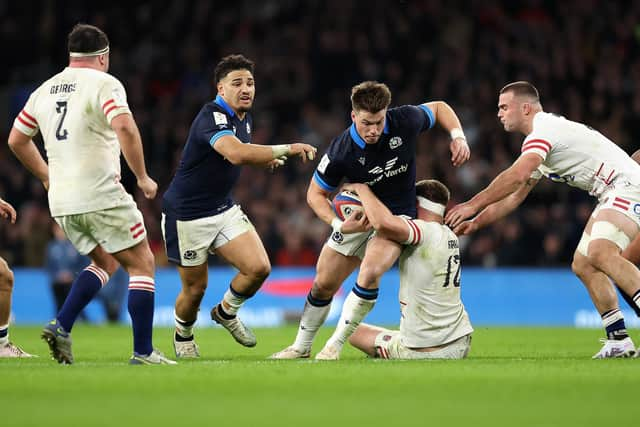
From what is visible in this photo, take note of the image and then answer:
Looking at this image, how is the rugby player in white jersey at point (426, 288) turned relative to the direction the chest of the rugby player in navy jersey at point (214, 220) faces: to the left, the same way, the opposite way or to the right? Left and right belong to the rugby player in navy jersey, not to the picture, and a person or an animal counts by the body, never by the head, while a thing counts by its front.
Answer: the opposite way

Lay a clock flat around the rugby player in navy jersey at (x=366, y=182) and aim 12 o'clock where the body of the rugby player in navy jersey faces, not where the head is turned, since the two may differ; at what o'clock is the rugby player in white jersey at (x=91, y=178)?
The rugby player in white jersey is roughly at 2 o'clock from the rugby player in navy jersey.

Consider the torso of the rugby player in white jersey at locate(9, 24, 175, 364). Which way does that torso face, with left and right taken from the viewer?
facing away from the viewer and to the right of the viewer

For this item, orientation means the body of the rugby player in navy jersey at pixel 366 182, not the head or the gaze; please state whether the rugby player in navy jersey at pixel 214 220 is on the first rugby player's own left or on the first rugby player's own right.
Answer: on the first rugby player's own right

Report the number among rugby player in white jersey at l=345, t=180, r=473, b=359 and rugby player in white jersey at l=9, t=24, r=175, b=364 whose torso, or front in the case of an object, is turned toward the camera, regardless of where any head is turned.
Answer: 0

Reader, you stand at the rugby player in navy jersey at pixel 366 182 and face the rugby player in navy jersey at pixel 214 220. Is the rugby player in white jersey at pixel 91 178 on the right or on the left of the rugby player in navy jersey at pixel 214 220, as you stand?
left

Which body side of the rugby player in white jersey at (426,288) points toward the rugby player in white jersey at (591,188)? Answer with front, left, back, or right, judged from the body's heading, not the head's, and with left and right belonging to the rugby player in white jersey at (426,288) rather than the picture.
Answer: right

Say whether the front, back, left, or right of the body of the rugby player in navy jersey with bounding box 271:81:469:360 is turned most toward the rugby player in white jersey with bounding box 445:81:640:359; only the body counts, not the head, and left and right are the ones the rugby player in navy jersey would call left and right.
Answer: left

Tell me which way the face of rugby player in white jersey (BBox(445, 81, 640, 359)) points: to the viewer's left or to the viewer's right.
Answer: to the viewer's left

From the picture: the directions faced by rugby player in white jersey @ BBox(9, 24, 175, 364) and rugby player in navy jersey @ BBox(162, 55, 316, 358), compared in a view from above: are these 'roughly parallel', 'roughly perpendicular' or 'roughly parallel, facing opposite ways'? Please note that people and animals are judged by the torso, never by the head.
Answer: roughly perpendicular

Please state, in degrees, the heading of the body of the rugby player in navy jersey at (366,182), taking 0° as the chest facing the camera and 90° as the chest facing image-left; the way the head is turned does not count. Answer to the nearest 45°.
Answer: approximately 0°

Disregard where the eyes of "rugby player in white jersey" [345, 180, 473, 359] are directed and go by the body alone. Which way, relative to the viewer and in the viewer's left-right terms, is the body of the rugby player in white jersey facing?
facing away from the viewer and to the left of the viewer

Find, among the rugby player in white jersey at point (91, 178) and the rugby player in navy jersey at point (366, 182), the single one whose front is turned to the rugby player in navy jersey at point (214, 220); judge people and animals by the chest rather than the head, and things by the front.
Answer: the rugby player in white jersey
